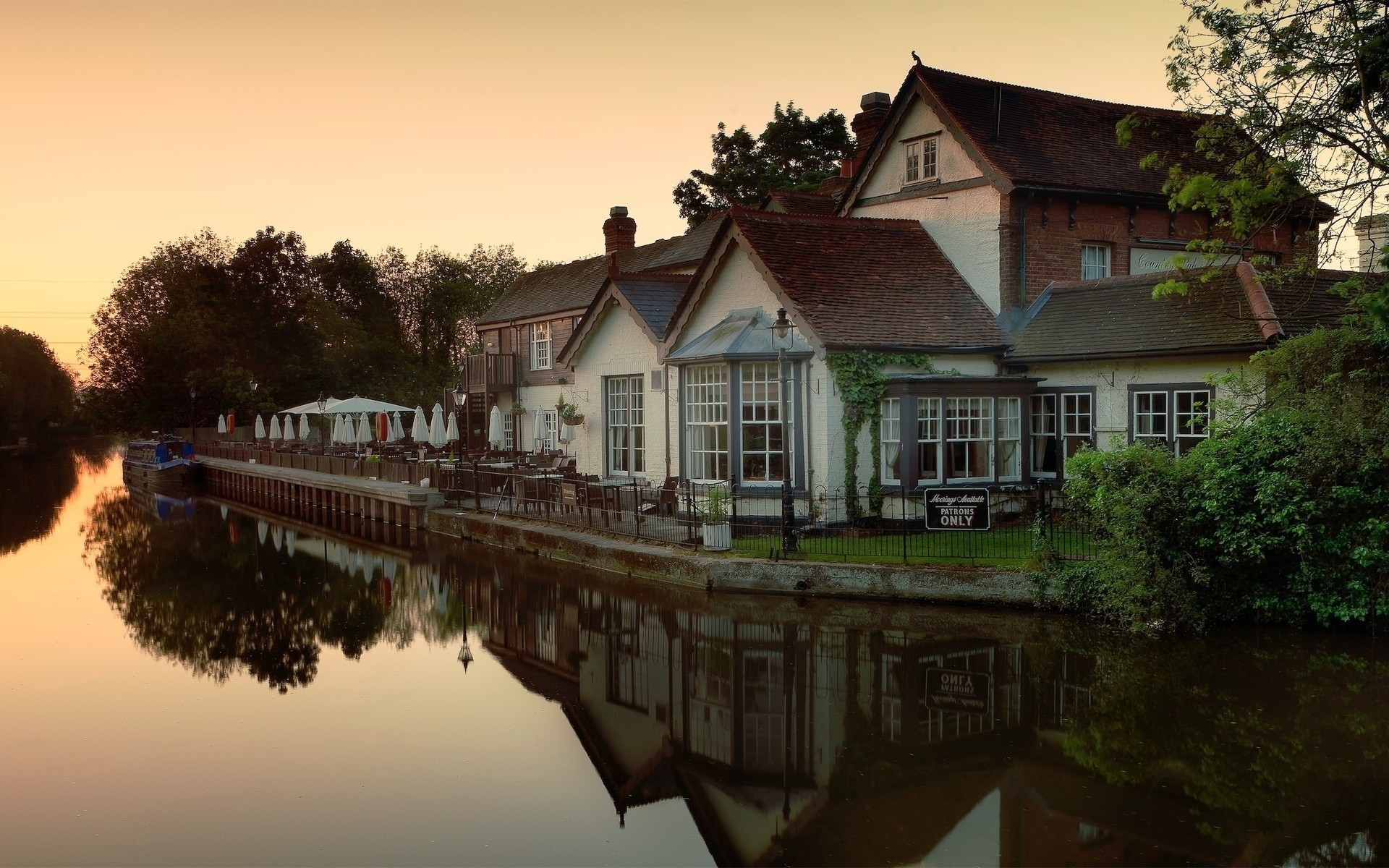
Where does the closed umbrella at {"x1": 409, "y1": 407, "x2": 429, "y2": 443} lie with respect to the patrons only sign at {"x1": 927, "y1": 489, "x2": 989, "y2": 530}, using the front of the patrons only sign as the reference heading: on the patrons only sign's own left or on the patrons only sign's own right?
on the patrons only sign's own right

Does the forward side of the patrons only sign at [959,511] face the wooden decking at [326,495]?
no

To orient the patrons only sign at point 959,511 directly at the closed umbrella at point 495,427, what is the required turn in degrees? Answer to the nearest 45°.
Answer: approximately 135° to its right

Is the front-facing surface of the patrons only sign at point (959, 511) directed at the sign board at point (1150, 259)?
no

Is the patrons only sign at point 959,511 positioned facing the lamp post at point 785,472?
no

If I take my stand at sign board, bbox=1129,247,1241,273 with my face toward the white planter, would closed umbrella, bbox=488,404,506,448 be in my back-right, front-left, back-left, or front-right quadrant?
front-right

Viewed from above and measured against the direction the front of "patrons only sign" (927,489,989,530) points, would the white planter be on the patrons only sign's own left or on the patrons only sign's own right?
on the patrons only sign's own right

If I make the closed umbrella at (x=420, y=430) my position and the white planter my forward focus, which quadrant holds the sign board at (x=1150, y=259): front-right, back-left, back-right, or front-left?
front-left

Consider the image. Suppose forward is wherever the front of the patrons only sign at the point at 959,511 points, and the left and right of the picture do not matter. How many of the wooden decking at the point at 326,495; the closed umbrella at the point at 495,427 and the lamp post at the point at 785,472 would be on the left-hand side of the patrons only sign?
0

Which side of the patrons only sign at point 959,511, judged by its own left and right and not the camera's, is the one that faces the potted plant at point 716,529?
right

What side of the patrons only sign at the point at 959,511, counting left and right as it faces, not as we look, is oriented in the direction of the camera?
front

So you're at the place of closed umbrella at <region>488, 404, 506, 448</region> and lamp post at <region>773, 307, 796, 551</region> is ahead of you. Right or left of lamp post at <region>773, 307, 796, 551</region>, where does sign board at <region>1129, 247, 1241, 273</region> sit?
left

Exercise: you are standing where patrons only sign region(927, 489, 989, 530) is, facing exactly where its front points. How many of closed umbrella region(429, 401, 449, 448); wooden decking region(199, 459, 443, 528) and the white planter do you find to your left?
0

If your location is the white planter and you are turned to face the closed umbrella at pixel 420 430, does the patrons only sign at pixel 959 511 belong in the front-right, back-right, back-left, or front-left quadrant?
back-right
